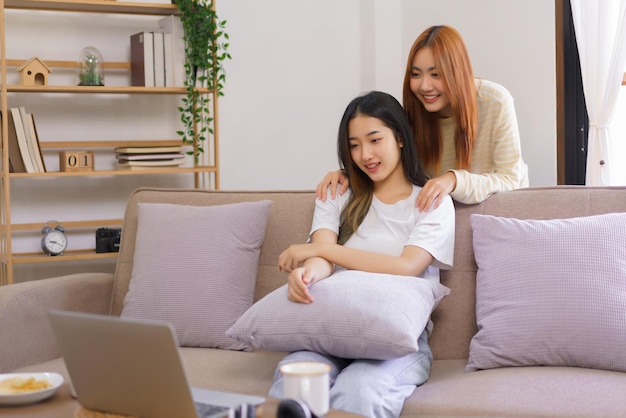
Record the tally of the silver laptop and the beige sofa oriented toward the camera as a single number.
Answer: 1

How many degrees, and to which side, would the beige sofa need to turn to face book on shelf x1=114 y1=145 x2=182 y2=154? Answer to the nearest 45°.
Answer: approximately 135° to its right

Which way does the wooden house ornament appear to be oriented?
toward the camera

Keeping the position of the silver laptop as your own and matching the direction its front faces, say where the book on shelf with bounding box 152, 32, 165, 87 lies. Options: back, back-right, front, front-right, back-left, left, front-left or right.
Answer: front-left

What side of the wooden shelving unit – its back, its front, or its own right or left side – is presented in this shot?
front

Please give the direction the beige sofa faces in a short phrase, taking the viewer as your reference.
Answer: facing the viewer

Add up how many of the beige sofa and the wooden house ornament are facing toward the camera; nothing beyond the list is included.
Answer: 2

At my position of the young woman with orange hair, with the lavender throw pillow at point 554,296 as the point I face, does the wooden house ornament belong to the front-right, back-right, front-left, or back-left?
back-right

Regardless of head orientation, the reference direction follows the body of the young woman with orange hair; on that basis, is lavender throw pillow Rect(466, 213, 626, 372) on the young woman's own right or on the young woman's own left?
on the young woman's own left

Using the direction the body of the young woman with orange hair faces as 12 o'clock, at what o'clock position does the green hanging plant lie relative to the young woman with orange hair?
The green hanging plant is roughly at 3 o'clock from the young woman with orange hair.

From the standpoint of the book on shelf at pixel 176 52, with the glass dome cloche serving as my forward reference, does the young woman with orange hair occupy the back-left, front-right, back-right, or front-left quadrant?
back-left

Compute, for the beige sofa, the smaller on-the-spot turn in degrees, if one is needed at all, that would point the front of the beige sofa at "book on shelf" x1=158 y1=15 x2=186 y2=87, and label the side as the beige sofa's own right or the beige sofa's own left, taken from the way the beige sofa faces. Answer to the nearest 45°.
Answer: approximately 135° to the beige sofa's own right

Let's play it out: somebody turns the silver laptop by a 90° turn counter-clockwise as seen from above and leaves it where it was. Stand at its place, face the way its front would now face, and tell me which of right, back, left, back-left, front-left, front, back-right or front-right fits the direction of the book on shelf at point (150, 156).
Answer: front-right

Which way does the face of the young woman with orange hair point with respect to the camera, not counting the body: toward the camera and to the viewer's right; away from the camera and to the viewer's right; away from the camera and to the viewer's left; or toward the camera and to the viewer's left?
toward the camera and to the viewer's left
